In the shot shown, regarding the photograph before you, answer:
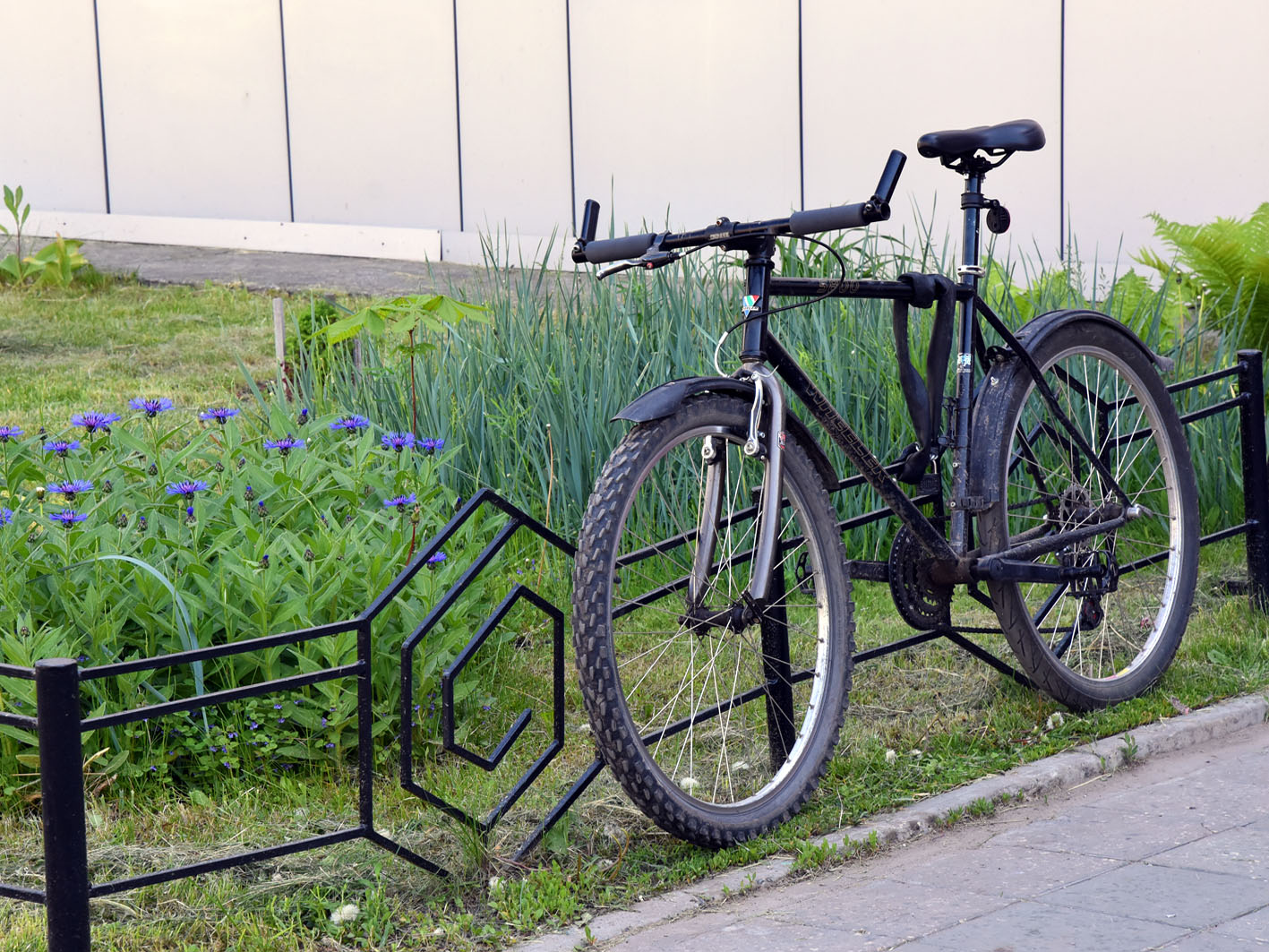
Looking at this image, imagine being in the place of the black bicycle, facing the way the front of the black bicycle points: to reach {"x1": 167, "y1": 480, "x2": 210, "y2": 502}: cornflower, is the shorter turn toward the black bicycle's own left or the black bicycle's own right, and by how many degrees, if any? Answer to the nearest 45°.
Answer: approximately 45° to the black bicycle's own right

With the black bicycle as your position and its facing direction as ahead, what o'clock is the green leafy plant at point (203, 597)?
The green leafy plant is roughly at 1 o'clock from the black bicycle.

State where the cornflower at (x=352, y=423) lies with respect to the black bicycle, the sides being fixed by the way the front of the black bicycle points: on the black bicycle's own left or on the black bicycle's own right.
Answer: on the black bicycle's own right

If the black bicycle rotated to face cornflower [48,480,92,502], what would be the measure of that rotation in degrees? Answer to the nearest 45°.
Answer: approximately 45° to its right

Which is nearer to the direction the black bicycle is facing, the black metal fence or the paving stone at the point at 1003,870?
the black metal fence

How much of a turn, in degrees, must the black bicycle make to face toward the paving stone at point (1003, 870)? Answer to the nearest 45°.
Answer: approximately 90° to its left

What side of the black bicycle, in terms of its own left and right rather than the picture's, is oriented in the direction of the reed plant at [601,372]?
right

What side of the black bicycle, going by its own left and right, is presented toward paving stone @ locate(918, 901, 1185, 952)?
left

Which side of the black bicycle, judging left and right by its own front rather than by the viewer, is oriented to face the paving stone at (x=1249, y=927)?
left

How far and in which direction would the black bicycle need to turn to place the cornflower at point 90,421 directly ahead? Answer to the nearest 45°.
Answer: approximately 45° to its right

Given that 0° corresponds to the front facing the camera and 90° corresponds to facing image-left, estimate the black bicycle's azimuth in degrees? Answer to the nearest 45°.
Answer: approximately 45°

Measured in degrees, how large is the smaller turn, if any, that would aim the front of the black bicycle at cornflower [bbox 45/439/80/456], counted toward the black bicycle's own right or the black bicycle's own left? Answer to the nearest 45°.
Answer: approximately 45° to the black bicycle's own right

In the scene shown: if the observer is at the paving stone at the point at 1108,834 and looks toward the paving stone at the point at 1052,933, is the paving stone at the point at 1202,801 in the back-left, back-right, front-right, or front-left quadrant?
back-left

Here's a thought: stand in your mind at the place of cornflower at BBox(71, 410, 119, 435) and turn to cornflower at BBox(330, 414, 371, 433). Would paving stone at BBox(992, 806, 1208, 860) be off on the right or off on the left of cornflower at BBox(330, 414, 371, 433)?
right
